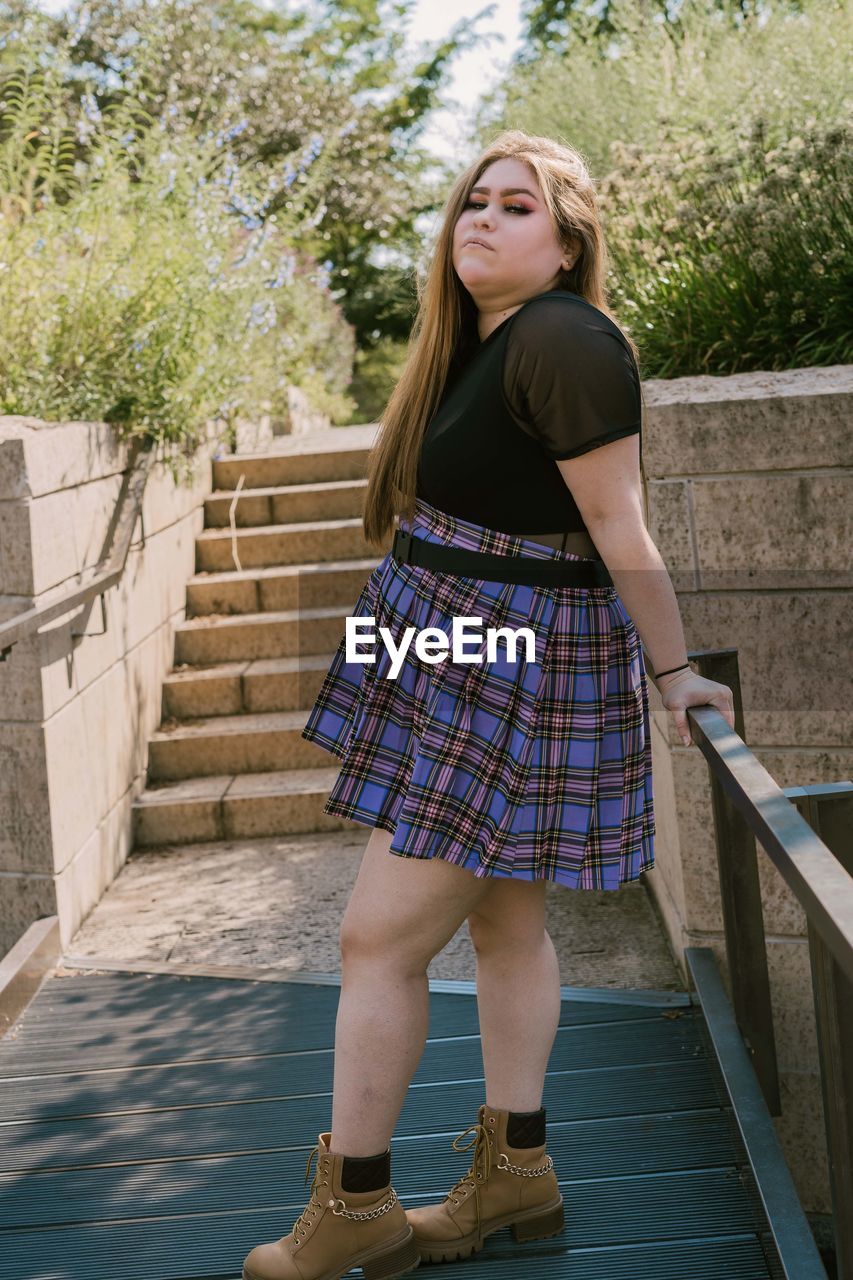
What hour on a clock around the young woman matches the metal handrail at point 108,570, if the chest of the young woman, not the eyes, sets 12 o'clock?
The metal handrail is roughly at 2 o'clock from the young woman.

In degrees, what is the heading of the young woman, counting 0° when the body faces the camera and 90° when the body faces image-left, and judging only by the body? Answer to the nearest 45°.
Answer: approximately 90°
